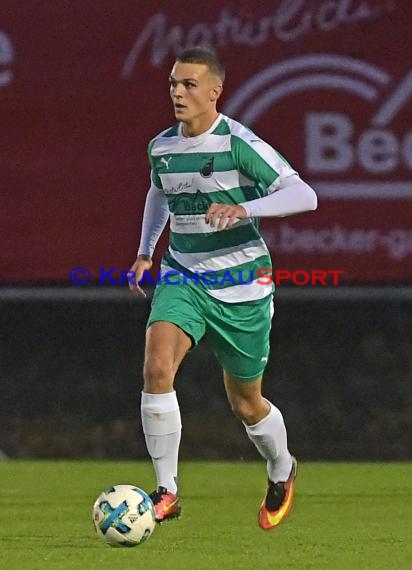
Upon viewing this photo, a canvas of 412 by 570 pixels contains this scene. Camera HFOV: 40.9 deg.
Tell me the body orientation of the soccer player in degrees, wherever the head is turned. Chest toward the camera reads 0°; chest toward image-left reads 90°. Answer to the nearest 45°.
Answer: approximately 45°
